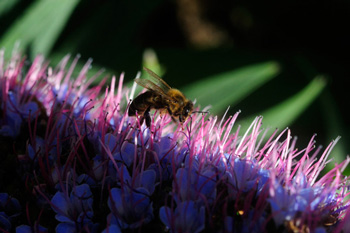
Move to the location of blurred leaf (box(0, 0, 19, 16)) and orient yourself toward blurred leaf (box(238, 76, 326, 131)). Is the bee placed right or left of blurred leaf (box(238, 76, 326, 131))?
right

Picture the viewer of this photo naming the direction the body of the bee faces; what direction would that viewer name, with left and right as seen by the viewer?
facing to the right of the viewer

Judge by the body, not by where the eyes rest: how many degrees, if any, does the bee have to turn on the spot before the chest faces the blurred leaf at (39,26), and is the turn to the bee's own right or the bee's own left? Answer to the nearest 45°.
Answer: approximately 135° to the bee's own left

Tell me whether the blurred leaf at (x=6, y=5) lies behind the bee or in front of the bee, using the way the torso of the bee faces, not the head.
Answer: behind

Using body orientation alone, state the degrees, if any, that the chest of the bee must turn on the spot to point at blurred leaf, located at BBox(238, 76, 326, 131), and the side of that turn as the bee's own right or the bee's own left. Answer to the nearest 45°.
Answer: approximately 45° to the bee's own left
